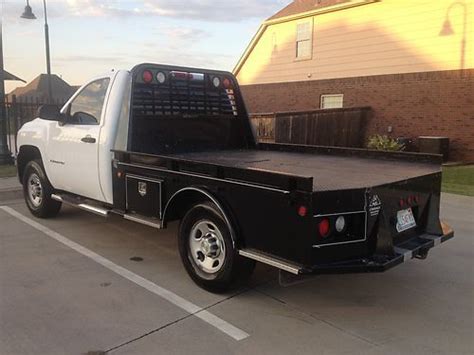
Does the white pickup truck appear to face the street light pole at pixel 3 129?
yes

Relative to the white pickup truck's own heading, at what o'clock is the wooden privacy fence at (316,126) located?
The wooden privacy fence is roughly at 2 o'clock from the white pickup truck.

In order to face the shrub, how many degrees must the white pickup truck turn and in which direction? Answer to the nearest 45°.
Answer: approximately 90° to its right

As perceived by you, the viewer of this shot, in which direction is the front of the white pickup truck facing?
facing away from the viewer and to the left of the viewer
